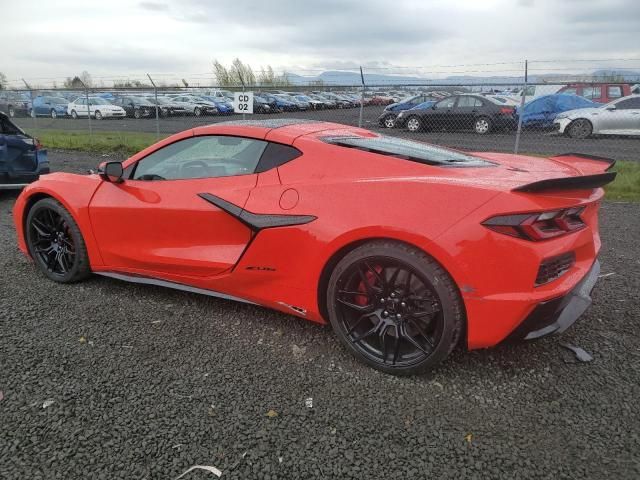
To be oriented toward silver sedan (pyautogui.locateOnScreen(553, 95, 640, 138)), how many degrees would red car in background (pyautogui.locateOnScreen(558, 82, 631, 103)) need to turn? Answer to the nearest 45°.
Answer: approximately 90° to its left

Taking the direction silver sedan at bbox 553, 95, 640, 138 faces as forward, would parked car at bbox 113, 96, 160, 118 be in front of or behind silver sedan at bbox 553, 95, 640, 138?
in front

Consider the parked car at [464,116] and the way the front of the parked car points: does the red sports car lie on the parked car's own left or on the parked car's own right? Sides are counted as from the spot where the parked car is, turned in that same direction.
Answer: on the parked car's own left

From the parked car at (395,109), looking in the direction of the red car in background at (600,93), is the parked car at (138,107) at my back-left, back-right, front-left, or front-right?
back-left

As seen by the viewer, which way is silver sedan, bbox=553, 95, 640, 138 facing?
to the viewer's left

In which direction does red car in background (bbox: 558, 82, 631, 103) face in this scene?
to the viewer's left

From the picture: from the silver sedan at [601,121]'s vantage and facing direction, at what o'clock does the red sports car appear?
The red sports car is roughly at 9 o'clock from the silver sedan.

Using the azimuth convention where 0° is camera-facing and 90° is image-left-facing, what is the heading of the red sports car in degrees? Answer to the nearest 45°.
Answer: approximately 135°

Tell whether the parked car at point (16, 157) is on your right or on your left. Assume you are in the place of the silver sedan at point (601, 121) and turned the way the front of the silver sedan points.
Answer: on your left
